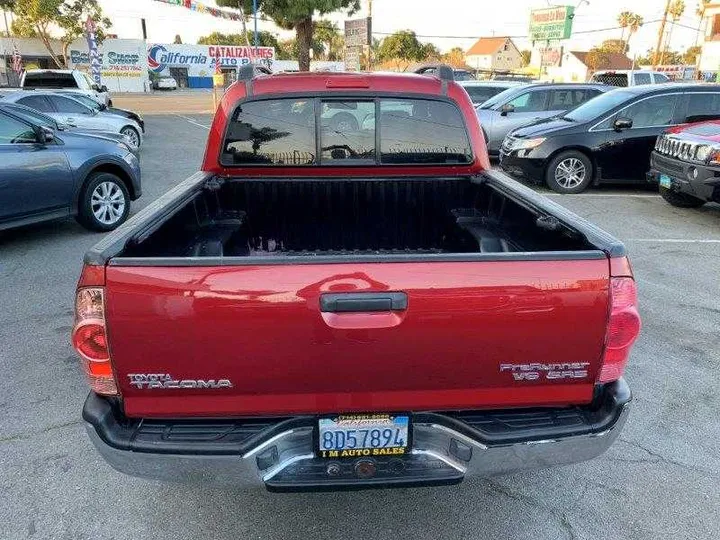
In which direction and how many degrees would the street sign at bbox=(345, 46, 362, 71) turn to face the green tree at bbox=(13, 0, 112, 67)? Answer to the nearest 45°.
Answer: approximately 135° to its right

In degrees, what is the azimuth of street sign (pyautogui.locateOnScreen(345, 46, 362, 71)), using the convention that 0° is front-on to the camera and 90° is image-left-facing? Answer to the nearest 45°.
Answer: approximately 0°

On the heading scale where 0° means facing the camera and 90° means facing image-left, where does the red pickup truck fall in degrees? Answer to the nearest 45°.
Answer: approximately 180°

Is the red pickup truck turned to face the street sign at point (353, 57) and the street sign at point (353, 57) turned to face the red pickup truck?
yes

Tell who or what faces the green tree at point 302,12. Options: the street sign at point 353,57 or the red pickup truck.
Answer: the red pickup truck

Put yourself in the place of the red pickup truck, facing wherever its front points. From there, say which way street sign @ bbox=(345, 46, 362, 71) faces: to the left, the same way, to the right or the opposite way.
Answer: the opposite way

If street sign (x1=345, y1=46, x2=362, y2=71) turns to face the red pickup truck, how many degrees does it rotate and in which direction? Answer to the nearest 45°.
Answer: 0° — it already faces it

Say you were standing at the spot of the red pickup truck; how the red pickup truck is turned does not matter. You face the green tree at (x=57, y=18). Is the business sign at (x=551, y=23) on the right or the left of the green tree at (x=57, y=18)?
right

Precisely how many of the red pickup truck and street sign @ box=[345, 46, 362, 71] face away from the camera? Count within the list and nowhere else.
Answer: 1
